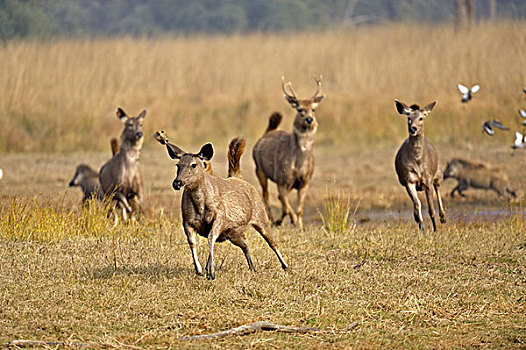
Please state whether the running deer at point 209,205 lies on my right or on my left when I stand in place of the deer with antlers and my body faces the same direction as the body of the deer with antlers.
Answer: on my right

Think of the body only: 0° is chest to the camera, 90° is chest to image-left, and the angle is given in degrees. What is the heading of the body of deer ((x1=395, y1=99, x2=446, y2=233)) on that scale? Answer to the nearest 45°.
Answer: approximately 0°

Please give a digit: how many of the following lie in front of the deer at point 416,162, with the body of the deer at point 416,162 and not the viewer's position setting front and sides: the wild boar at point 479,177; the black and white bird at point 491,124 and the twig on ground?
1

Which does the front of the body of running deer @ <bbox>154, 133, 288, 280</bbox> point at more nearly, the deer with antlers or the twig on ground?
the twig on ground

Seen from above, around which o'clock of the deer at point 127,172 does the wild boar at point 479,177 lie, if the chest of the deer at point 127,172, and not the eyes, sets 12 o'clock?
the wild boar at point 479,177 is roughly at 10 o'clock from the deer at point 127,172.

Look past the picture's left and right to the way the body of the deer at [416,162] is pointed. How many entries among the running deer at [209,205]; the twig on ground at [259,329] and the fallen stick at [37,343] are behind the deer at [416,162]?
0

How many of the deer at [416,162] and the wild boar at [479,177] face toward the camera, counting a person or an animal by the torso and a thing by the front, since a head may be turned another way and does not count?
1

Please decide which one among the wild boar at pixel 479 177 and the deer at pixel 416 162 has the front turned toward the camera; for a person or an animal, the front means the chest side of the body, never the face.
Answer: the deer at pixel 416 162

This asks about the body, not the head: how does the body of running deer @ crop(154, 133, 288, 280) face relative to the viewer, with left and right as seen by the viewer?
facing the viewer and to the left of the viewer

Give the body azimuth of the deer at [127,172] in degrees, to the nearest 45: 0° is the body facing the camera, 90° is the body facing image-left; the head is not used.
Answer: approximately 315°

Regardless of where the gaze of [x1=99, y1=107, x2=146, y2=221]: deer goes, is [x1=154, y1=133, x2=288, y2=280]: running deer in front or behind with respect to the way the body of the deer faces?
in front

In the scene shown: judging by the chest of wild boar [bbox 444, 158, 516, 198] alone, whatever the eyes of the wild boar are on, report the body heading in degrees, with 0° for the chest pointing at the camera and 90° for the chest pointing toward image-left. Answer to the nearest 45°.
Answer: approximately 90°

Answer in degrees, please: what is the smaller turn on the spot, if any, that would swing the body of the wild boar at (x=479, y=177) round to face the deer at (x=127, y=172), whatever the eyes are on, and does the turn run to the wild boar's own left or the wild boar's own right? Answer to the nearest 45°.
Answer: approximately 45° to the wild boar's own left
